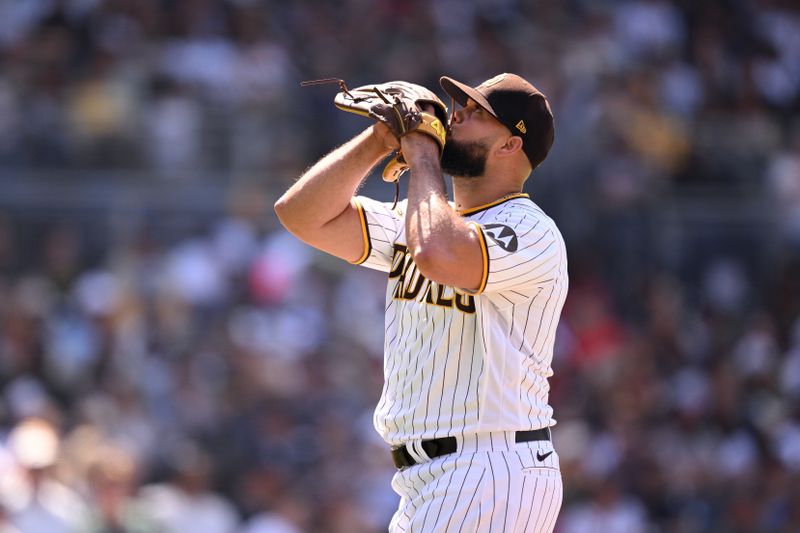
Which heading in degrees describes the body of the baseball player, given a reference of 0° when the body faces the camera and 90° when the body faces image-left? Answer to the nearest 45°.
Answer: approximately 45°
